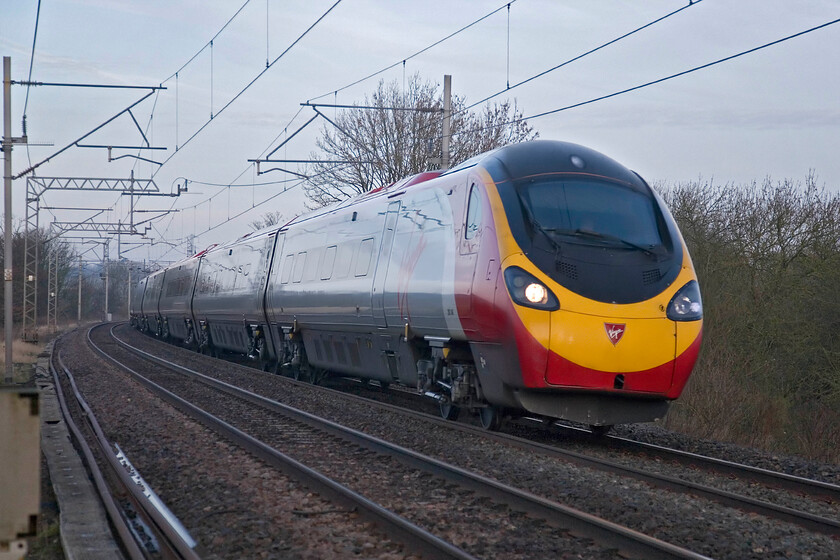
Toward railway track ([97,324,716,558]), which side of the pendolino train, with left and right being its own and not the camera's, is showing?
right

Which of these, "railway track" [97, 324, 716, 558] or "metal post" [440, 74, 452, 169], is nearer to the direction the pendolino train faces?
the railway track

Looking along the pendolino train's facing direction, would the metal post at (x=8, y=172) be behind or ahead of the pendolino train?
behind

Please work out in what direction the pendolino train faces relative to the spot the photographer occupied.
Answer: facing the viewer and to the right of the viewer

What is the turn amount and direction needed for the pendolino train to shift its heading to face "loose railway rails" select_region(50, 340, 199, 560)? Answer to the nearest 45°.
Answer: approximately 90° to its right

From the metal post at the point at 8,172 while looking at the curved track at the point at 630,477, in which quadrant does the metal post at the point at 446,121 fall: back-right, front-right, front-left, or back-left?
front-left

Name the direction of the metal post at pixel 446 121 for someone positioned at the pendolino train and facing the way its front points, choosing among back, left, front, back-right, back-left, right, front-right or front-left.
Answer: back-left
